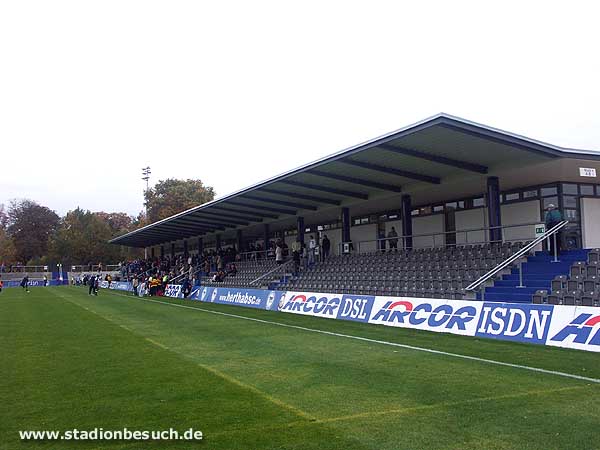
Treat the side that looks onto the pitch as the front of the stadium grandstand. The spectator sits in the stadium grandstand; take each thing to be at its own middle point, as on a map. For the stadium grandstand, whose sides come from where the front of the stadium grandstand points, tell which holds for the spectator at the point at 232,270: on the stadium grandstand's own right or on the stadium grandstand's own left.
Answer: on the stadium grandstand's own right

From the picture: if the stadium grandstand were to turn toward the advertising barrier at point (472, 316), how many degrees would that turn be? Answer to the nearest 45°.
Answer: approximately 45° to its left

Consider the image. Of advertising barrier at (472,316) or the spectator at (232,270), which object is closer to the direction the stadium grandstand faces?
the advertising barrier

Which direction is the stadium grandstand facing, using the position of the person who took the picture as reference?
facing the viewer and to the left of the viewer
